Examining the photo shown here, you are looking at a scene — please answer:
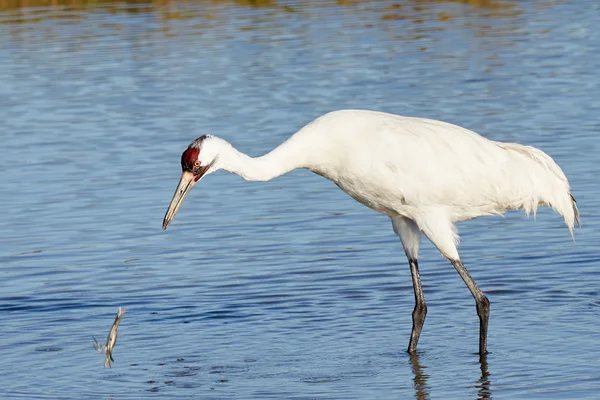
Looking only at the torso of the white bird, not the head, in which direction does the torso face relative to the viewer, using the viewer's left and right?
facing to the left of the viewer
